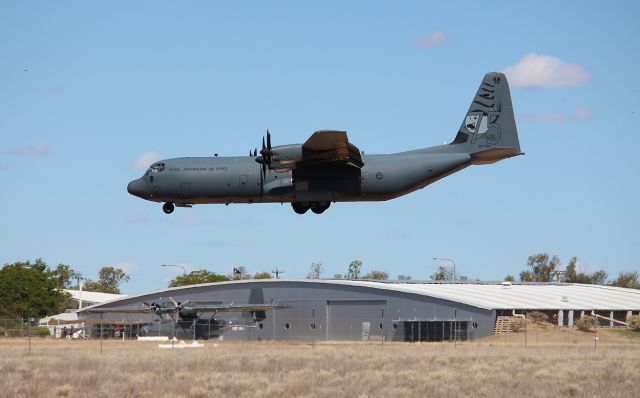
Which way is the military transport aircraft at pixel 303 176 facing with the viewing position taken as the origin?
facing to the left of the viewer
